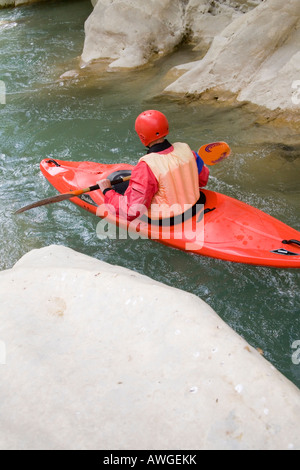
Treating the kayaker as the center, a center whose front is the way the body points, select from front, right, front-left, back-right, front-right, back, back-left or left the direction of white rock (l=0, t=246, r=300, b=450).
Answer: back-left

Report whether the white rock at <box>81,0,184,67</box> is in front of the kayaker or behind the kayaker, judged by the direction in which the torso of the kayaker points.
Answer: in front

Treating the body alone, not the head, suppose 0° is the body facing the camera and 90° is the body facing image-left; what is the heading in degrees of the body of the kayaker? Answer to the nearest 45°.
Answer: approximately 135°

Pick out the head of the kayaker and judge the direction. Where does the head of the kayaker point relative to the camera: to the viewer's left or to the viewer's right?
to the viewer's left
